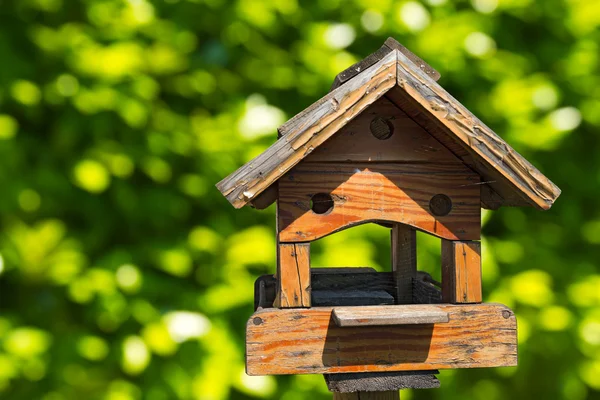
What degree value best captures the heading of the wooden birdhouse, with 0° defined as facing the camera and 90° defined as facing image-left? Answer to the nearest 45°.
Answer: approximately 0°
